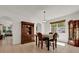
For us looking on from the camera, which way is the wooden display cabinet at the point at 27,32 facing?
facing the viewer and to the right of the viewer

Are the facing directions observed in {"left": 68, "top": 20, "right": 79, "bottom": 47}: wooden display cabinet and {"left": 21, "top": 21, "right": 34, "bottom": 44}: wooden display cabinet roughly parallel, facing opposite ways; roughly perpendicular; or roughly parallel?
roughly perpendicular

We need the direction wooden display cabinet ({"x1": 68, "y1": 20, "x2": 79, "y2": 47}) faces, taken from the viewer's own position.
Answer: facing the viewer and to the left of the viewer

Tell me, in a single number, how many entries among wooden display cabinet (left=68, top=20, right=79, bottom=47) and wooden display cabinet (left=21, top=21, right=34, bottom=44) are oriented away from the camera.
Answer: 0

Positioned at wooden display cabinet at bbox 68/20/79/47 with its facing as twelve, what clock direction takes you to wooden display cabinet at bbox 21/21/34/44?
wooden display cabinet at bbox 21/21/34/44 is roughly at 1 o'clock from wooden display cabinet at bbox 68/20/79/47.

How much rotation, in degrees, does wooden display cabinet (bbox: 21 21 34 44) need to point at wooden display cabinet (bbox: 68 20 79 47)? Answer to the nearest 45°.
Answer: approximately 45° to its left
